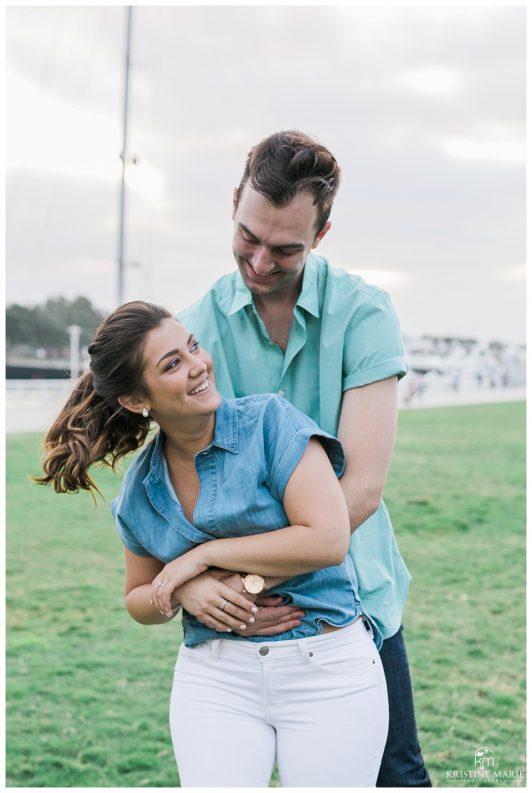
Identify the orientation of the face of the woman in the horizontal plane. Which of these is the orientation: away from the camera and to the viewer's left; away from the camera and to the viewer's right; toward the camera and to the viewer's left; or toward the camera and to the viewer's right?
toward the camera and to the viewer's right

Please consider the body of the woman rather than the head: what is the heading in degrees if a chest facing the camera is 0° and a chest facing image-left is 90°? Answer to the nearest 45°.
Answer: approximately 0°

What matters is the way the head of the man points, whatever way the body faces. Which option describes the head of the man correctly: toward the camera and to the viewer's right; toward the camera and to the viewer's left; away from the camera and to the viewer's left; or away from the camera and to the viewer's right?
toward the camera and to the viewer's left
